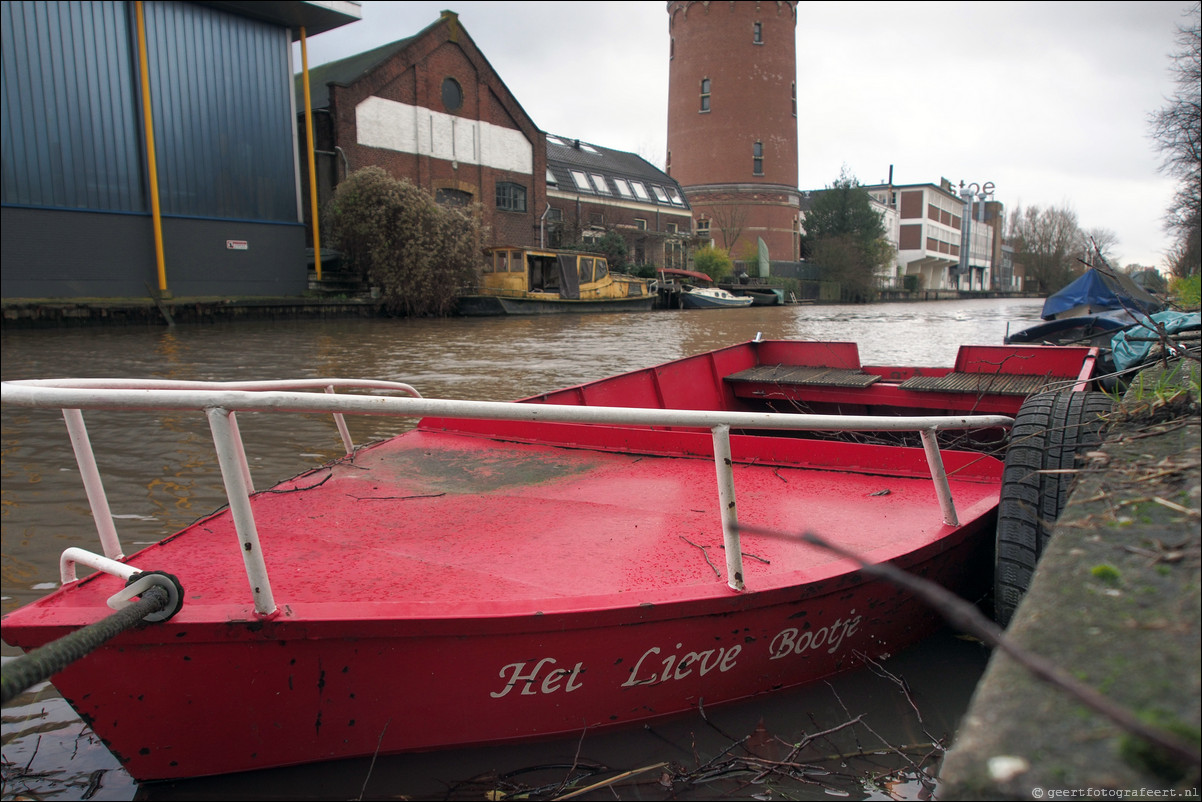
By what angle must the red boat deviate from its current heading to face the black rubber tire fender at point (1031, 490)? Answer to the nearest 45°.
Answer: approximately 135° to its left

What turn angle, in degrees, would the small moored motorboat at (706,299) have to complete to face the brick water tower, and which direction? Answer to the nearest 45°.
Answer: approximately 90° to its left

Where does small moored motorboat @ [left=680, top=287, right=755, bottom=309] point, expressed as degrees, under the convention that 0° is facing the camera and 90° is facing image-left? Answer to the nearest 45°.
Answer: approximately 270°

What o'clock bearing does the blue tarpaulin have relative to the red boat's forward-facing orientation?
The blue tarpaulin is roughly at 6 o'clock from the red boat.

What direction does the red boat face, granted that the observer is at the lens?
facing the viewer and to the left of the viewer

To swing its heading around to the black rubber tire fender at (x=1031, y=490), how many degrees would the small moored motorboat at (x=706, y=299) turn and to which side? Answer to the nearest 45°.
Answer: approximately 90° to its right

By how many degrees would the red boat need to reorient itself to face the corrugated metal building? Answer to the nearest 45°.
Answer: approximately 90° to its right

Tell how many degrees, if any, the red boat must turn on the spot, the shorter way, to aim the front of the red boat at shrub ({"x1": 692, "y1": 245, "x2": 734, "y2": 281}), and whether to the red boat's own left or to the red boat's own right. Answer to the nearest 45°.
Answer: approximately 135° to the red boat's own right

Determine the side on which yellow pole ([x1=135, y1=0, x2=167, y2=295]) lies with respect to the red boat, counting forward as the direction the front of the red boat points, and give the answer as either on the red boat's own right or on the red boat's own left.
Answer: on the red boat's own right

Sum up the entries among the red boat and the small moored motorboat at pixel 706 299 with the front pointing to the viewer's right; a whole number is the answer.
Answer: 1

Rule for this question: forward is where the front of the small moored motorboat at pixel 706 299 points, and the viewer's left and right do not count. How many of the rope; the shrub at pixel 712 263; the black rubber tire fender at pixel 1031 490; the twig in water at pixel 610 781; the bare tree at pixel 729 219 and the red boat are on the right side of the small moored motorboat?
4

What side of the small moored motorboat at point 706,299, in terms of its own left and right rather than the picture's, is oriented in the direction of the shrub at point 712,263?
left

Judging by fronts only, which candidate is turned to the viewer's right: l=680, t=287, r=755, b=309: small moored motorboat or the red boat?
the small moored motorboat
